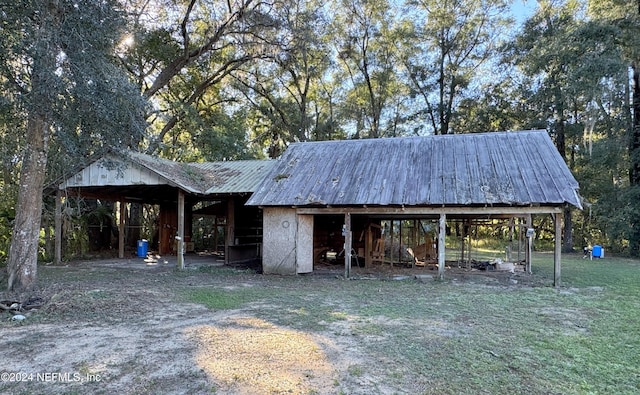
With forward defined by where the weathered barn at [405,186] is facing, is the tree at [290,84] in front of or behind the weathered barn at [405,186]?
behind

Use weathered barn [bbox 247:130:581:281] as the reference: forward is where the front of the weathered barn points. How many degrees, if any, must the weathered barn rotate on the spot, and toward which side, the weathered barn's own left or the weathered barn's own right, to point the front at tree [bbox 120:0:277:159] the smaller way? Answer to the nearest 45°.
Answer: approximately 135° to the weathered barn's own right

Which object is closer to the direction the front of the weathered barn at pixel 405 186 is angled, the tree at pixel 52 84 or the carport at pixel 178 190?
the tree

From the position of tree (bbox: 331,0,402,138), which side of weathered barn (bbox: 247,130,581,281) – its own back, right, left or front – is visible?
back

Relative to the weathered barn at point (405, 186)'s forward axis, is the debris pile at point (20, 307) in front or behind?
in front

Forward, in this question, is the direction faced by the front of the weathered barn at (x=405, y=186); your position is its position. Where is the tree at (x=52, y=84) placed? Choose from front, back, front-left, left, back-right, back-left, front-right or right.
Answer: front-right

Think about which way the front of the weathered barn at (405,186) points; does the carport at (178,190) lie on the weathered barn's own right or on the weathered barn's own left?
on the weathered barn's own right

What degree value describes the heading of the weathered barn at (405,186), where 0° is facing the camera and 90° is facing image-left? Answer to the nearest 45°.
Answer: approximately 0°

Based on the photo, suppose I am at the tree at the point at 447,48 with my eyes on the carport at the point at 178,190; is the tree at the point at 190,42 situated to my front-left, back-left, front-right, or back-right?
front-right

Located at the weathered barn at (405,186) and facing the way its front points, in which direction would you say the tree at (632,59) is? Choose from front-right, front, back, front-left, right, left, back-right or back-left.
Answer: back-left

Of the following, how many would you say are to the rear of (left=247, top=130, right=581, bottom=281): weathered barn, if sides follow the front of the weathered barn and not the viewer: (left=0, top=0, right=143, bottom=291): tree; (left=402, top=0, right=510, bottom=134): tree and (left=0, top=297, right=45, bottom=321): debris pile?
1

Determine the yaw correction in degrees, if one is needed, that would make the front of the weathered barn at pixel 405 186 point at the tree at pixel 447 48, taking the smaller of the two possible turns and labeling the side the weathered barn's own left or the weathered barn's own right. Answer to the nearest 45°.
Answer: approximately 180°
